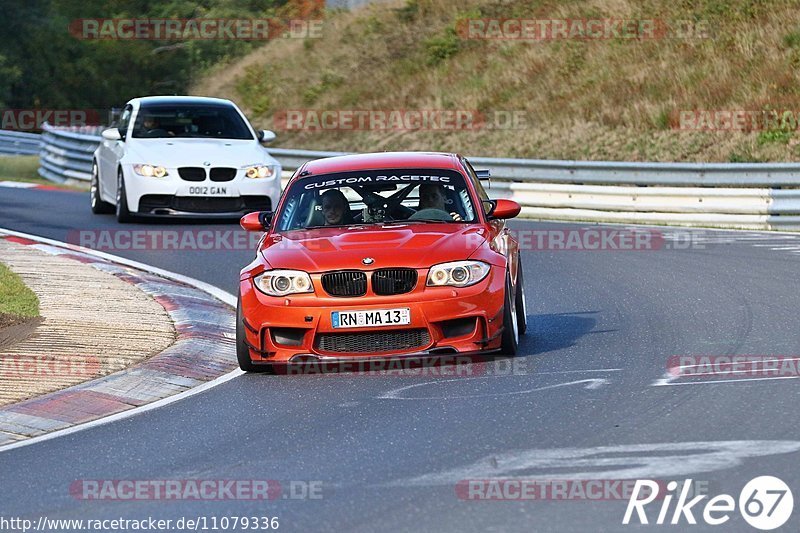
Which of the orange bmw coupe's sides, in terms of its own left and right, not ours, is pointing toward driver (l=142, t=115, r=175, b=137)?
back

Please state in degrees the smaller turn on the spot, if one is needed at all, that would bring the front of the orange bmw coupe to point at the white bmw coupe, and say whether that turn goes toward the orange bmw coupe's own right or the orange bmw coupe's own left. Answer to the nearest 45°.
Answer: approximately 180°

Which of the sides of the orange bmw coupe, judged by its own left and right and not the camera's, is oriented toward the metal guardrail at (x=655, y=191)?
back

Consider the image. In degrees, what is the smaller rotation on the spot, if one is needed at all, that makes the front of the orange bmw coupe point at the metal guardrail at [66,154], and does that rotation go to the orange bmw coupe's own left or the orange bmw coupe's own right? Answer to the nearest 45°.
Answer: approximately 180°

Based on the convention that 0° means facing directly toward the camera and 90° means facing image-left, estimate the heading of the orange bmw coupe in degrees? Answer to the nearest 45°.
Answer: approximately 0°

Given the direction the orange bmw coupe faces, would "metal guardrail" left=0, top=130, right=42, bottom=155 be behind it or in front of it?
behind
